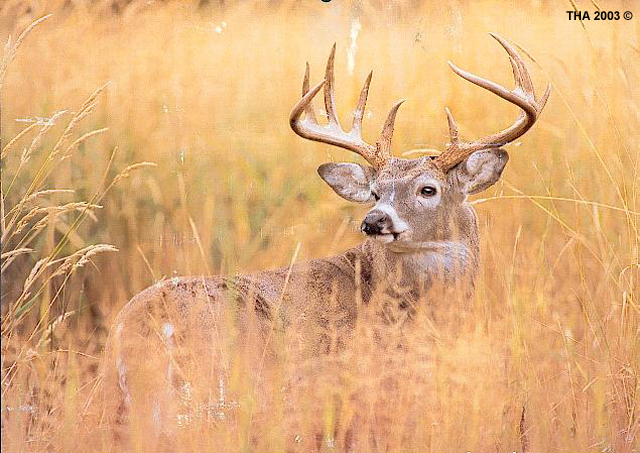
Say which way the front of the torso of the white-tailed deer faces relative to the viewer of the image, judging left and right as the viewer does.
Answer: facing away from the viewer and to the right of the viewer
